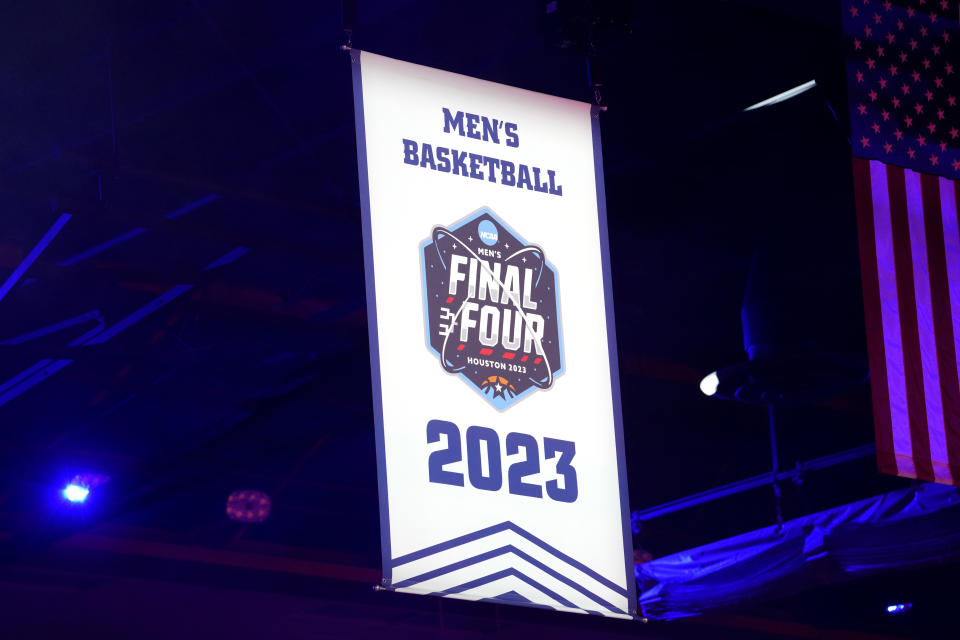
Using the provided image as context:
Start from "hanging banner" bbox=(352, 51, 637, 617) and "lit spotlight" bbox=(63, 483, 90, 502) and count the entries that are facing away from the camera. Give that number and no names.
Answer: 0

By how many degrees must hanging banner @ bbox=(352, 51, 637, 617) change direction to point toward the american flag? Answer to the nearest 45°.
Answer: approximately 90° to its left

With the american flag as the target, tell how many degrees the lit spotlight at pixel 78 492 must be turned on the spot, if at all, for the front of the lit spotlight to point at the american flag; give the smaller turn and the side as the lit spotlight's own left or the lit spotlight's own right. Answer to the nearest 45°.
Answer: approximately 45° to the lit spotlight's own left

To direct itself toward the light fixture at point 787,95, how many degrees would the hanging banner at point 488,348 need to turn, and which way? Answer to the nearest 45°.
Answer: approximately 90° to its left

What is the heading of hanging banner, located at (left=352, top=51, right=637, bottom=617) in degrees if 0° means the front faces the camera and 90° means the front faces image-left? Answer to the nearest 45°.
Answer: approximately 315°

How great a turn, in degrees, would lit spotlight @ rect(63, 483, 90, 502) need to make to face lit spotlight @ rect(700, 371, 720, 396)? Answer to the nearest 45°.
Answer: approximately 45° to its left
